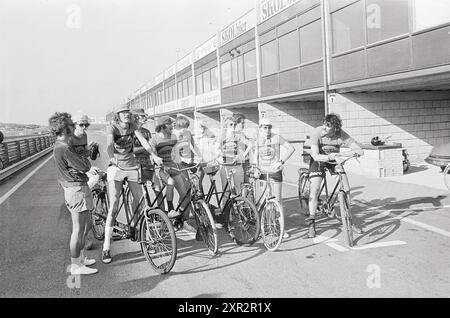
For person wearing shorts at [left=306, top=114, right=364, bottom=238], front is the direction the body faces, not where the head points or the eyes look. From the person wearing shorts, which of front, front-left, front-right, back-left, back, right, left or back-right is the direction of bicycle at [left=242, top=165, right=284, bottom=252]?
front-right

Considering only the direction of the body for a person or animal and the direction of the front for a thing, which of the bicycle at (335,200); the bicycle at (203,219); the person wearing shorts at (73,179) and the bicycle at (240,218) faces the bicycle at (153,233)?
the person wearing shorts

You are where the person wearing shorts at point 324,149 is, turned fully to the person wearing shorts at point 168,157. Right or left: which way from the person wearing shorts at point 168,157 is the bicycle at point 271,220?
left

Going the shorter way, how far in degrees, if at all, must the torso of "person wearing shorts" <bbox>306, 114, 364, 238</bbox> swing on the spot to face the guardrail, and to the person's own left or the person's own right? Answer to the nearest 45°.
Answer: approximately 135° to the person's own right

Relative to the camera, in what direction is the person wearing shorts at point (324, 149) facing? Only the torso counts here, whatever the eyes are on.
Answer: toward the camera

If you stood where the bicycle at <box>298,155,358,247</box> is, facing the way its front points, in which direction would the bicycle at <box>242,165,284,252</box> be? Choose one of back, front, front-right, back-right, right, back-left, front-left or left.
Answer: right

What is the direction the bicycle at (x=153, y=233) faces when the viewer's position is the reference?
facing the viewer and to the right of the viewer

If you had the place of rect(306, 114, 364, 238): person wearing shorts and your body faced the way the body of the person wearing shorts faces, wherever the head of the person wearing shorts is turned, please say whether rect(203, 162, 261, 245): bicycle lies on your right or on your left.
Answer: on your right

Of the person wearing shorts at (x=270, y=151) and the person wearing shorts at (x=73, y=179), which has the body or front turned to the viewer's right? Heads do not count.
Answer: the person wearing shorts at (x=73, y=179)

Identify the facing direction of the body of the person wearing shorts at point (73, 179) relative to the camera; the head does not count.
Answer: to the viewer's right

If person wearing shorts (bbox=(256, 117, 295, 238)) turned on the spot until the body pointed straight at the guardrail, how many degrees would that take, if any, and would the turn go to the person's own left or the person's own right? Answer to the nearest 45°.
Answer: approximately 135° to the person's own right

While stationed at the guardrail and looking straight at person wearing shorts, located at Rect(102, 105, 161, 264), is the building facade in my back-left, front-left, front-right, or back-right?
front-left

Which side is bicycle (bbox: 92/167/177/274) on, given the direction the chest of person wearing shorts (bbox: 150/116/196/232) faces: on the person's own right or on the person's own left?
on the person's own right

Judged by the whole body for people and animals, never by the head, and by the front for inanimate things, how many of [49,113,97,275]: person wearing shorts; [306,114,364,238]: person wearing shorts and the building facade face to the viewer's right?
1

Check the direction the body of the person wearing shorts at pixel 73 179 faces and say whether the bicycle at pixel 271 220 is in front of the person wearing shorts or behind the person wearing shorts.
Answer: in front

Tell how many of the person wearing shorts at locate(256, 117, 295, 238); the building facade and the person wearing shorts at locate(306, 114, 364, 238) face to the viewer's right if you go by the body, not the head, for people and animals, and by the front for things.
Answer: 0

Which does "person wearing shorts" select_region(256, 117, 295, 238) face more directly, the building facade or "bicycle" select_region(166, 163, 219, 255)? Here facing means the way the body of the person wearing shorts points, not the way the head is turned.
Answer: the bicycle
